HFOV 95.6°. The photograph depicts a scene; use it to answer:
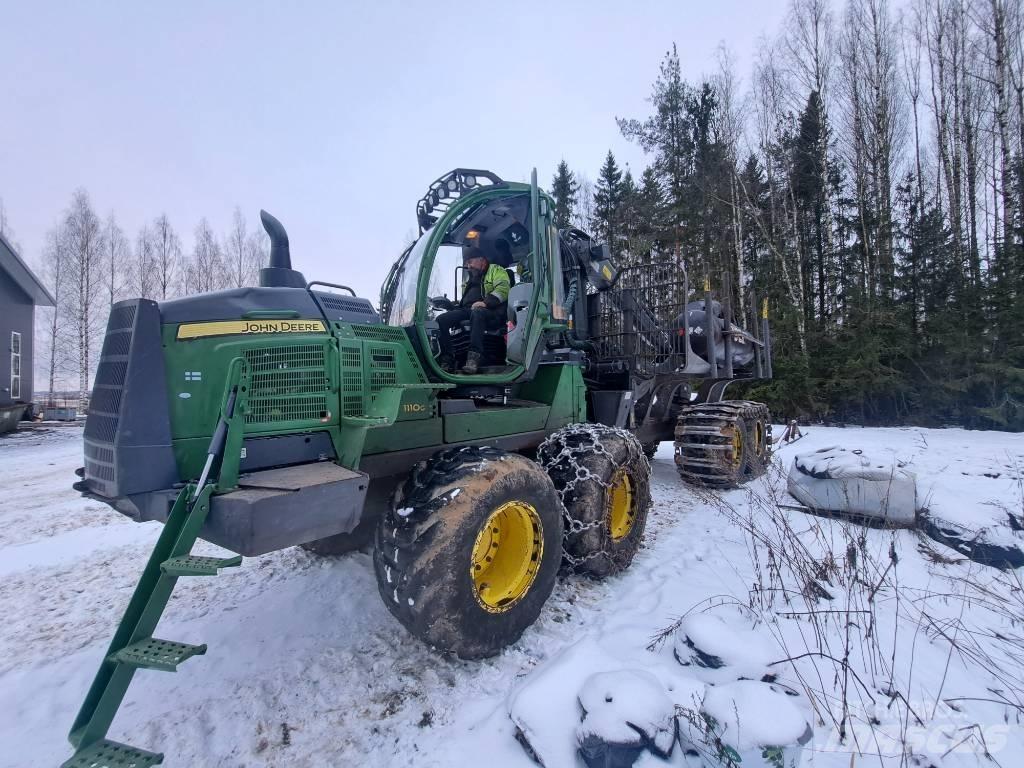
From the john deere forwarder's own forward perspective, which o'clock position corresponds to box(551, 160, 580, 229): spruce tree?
The spruce tree is roughly at 5 o'clock from the john deere forwarder.

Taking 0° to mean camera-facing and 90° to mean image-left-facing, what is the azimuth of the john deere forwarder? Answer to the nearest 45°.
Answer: approximately 45°

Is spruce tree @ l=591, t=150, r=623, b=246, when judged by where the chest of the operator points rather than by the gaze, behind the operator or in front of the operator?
behind

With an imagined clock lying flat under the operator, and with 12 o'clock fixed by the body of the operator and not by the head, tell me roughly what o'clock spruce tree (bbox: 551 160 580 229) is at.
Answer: The spruce tree is roughly at 5 o'clock from the operator.

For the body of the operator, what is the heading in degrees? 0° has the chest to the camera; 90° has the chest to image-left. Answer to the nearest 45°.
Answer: approximately 45°

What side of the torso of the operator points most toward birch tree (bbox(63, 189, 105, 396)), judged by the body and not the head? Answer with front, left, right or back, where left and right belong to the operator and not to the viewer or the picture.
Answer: right

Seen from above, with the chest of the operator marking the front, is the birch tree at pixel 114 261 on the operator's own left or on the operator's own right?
on the operator's own right
